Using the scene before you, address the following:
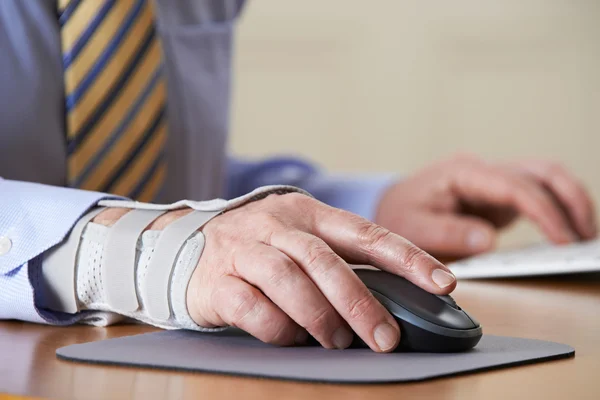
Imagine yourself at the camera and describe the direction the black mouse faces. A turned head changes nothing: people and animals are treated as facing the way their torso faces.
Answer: facing the viewer and to the right of the viewer
